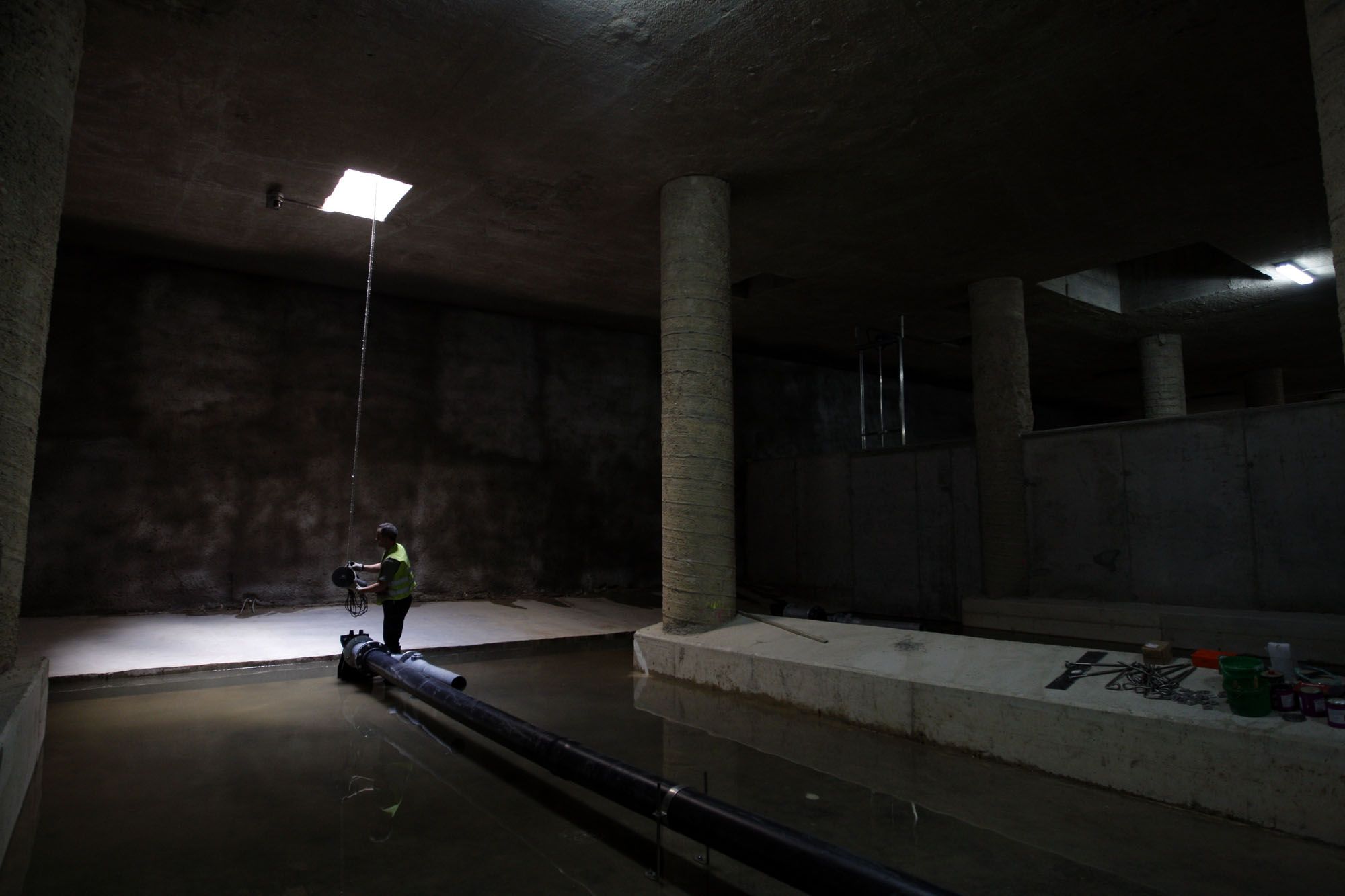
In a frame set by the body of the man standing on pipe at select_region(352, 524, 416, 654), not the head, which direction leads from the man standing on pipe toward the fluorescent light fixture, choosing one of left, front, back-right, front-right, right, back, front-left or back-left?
back

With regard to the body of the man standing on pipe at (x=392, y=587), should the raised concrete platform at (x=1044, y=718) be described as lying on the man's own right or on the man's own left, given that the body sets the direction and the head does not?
on the man's own left

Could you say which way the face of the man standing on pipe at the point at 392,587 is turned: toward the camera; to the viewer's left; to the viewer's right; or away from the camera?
to the viewer's left

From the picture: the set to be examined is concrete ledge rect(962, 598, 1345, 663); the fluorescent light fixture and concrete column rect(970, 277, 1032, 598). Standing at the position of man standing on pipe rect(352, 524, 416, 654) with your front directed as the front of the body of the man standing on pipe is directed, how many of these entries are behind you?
3

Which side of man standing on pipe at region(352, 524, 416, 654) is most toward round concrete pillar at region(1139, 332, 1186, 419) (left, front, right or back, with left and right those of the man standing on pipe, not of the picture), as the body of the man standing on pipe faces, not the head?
back

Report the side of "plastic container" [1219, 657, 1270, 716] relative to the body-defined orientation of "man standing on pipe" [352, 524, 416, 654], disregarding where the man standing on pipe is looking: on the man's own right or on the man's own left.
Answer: on the man's own left

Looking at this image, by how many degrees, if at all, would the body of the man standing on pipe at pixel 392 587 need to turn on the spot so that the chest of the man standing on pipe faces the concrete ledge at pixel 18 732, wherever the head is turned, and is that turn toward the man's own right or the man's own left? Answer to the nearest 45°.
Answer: approximately 45° to the man's own left

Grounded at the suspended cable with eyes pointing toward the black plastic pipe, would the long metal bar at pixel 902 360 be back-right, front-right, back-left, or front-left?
front-left

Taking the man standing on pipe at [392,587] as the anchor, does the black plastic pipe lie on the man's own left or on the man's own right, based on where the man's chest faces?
on the man's own left

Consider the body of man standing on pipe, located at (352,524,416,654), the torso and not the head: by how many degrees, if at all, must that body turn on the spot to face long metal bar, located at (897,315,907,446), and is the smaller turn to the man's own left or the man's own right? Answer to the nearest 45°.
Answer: approximately 180°

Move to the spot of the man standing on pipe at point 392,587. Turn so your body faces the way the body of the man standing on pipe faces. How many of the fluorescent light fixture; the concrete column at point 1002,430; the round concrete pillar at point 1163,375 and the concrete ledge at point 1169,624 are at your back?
4

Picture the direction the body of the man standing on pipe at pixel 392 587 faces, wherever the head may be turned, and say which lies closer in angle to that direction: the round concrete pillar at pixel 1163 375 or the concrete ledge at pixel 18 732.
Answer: the concrete ledge

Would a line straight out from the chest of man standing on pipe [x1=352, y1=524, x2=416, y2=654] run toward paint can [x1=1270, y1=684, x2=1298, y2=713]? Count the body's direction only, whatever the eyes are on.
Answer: no

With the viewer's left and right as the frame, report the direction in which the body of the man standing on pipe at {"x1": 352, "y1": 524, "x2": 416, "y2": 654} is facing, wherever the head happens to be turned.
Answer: facing to the left of the viewer
